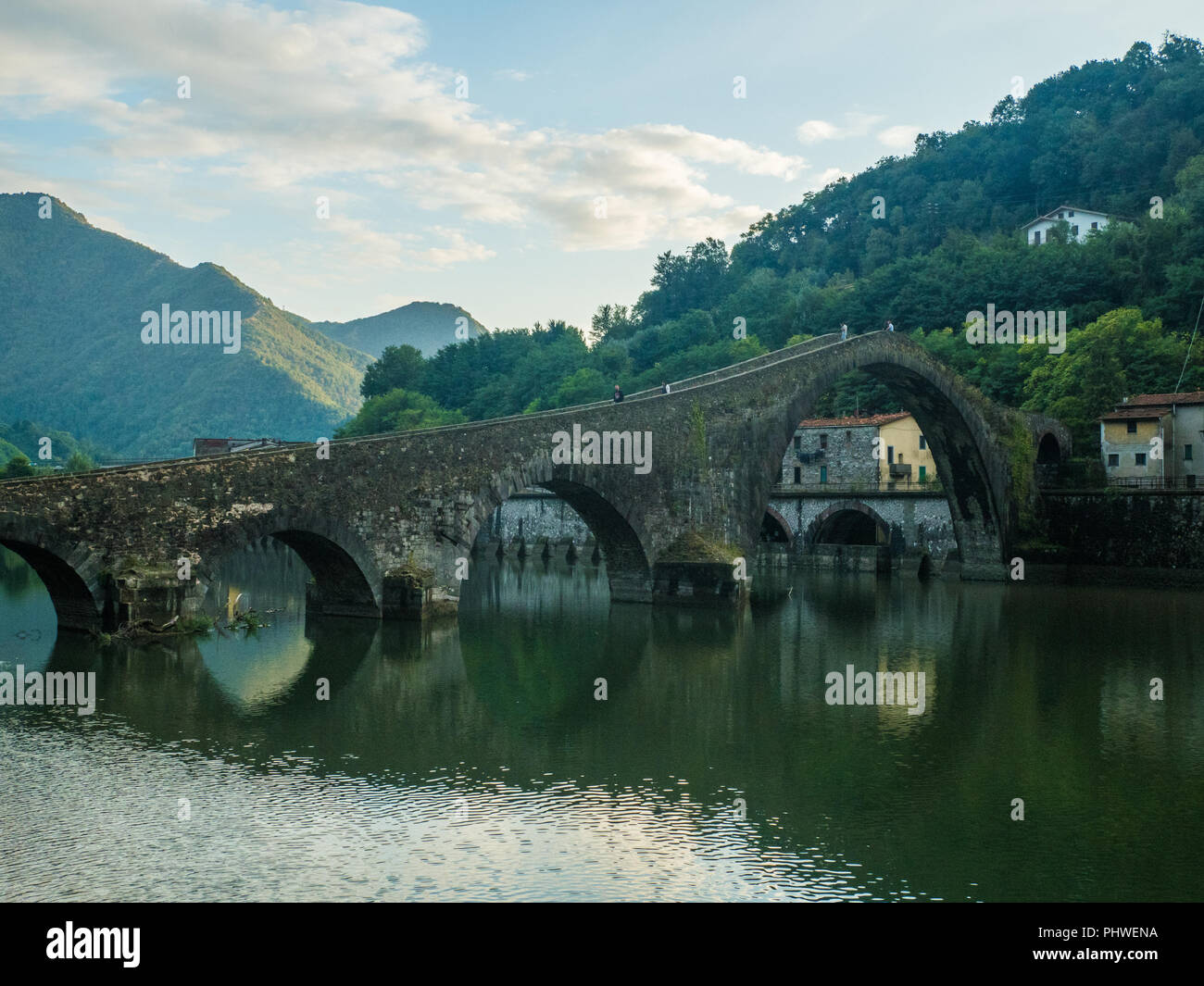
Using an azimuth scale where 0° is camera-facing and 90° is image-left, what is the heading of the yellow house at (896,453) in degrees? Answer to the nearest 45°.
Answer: approximately 0°
